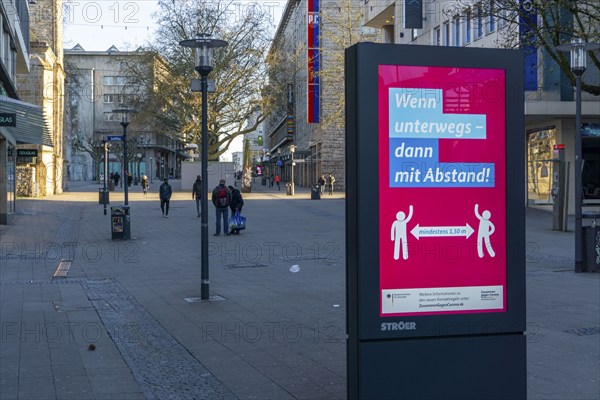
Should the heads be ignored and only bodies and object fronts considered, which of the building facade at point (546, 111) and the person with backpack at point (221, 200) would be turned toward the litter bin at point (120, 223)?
the building facade

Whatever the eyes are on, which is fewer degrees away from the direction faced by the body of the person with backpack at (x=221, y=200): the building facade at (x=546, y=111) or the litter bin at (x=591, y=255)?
the building facade

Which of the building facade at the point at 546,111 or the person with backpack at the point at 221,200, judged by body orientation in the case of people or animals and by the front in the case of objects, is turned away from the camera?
the person with backpack

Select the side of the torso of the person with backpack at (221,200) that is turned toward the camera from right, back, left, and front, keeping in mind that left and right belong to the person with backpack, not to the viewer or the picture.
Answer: back

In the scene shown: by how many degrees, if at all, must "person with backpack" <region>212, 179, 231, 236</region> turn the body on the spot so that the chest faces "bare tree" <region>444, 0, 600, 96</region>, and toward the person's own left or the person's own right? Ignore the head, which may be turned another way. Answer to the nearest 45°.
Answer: approximately 135° to the person's own right

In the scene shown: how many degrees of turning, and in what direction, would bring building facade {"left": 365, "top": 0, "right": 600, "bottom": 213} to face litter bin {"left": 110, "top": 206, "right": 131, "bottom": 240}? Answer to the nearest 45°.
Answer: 0° — it already faces it

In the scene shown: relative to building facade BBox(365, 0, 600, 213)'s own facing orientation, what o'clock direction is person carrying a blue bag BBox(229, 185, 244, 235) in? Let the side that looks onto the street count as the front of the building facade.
The person carrying a blue bag is roughly at 12 o'clock from the building facade.

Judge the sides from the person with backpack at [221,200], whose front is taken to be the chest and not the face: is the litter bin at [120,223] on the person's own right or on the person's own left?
on the person's own left

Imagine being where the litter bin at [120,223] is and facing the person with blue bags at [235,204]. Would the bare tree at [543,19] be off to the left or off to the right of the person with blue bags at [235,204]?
right
